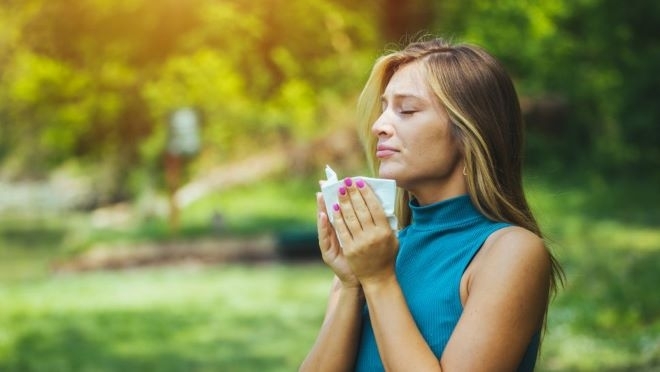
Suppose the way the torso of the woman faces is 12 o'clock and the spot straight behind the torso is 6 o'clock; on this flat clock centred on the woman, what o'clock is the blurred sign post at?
The blurred sign post is roughly at 4 o'clock from the woman.

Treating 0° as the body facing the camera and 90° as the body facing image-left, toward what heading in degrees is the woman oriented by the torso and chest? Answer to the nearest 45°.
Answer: approximately 45°
